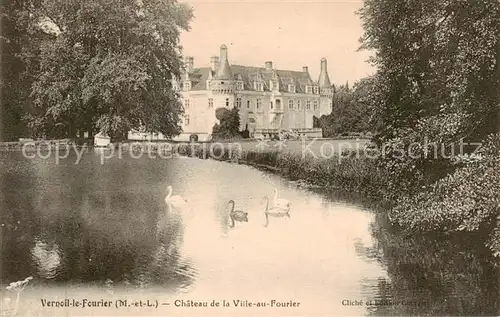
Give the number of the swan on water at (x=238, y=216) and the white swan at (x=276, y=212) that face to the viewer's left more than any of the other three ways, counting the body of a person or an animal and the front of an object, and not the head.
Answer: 2

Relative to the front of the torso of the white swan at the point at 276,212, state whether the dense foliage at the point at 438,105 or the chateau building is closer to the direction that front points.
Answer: the chateau building

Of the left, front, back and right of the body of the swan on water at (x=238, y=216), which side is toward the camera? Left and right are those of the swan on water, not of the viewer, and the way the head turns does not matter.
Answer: left

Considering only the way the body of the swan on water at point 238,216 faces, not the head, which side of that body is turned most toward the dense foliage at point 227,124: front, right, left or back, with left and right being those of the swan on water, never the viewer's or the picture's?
right

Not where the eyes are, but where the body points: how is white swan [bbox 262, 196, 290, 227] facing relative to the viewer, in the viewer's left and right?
facing to the left of the viewer

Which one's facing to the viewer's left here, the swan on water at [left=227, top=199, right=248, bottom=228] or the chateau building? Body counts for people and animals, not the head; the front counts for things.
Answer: the swan on water

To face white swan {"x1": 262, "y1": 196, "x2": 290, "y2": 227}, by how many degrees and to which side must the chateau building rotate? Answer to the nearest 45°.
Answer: approximately 45° to its right
